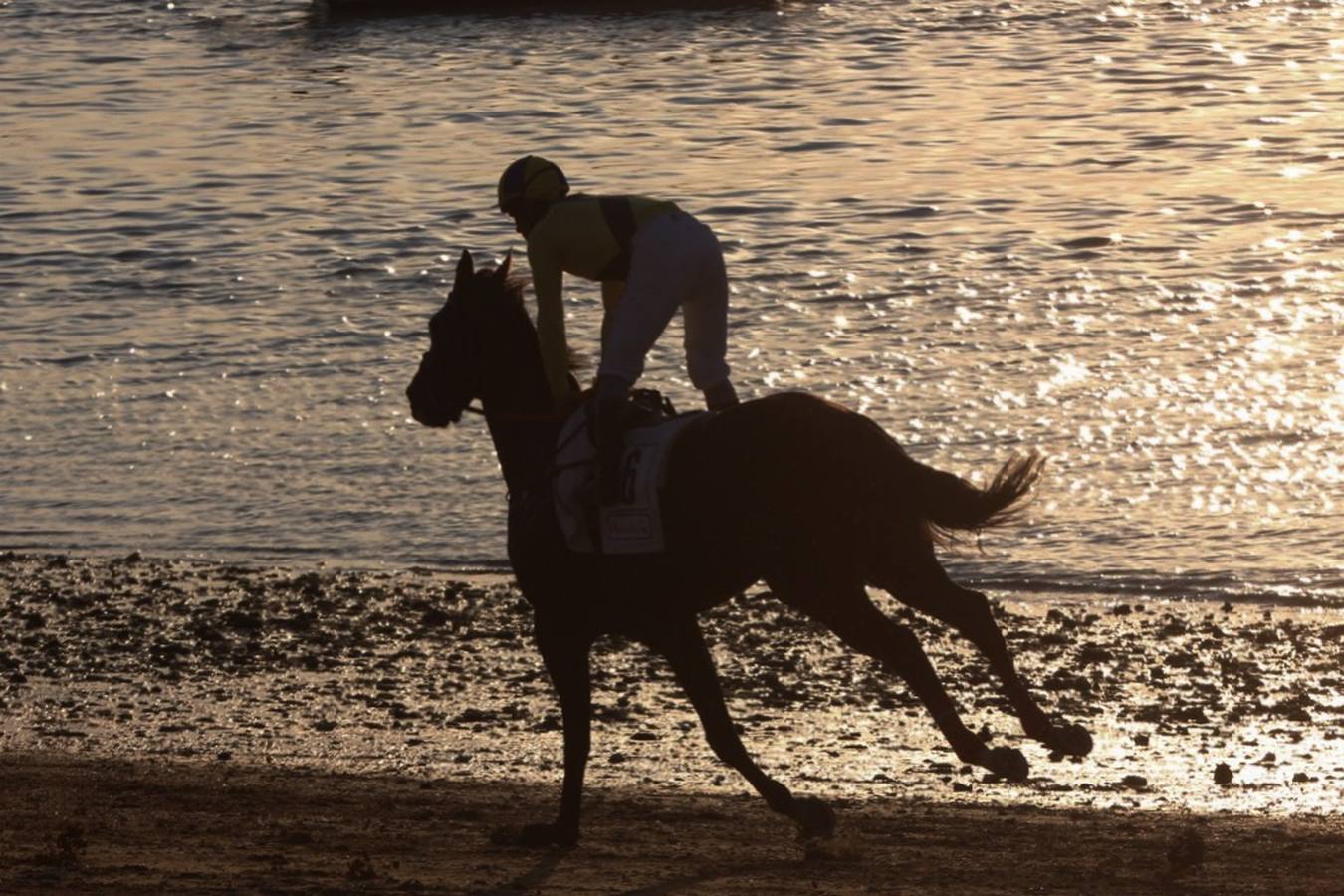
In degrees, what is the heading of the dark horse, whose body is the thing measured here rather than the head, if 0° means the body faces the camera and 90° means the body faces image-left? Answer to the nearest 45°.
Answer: approximately 90°

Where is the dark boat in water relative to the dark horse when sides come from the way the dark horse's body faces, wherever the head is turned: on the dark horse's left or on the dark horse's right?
on the dark horse's right
